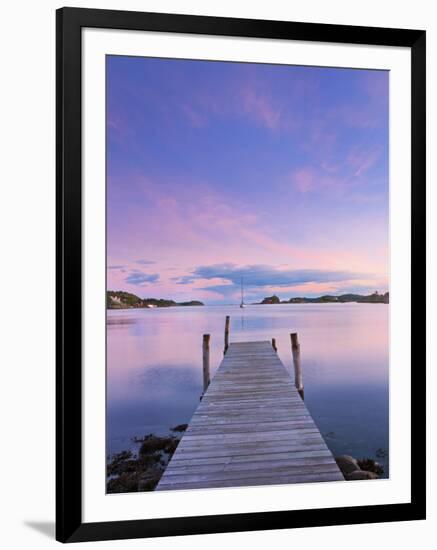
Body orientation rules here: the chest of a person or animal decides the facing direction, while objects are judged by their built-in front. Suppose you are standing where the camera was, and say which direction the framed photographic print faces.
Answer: facing the viewer and to the right of the viewer
